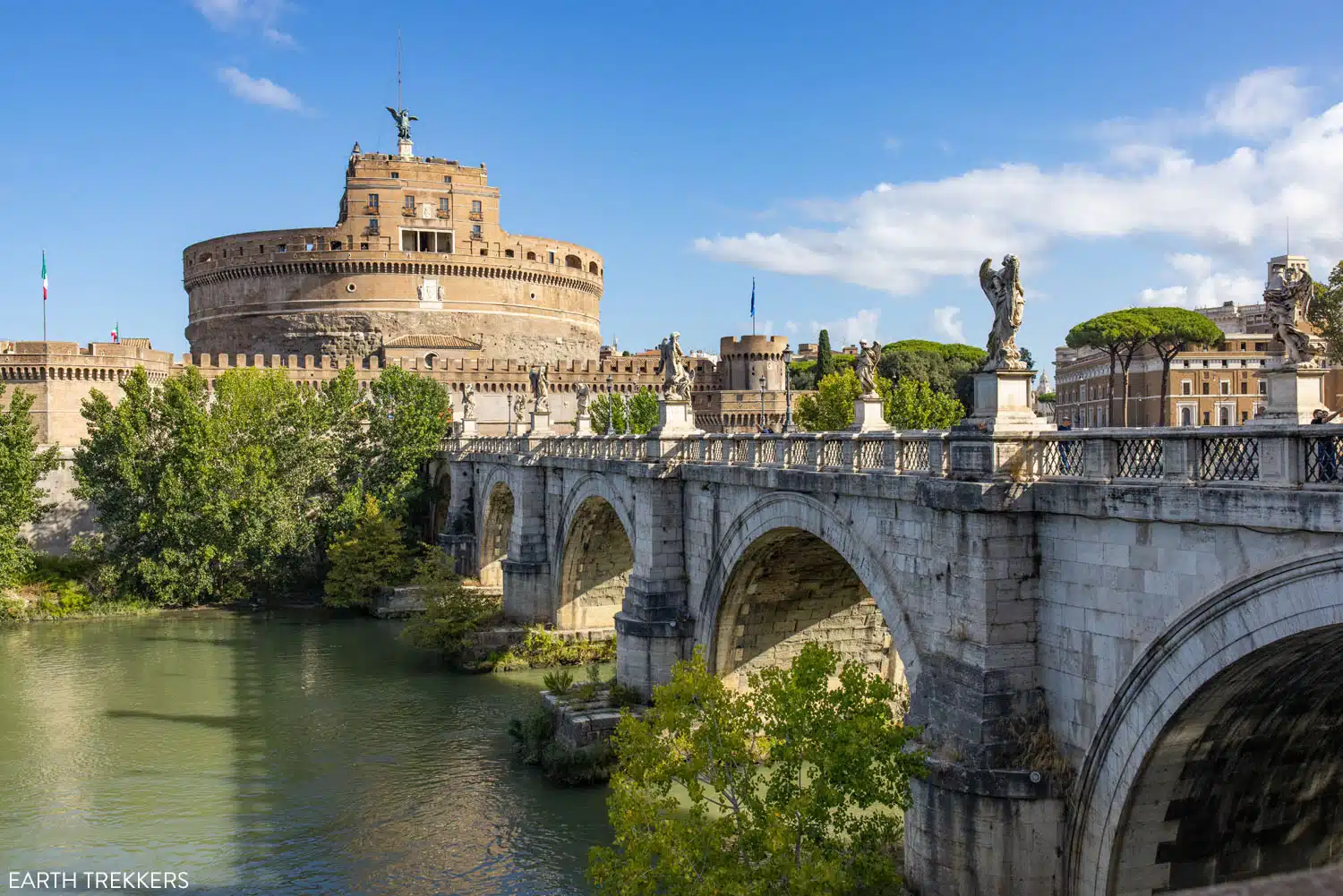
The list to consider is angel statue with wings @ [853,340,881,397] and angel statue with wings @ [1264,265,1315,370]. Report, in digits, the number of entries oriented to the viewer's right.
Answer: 0

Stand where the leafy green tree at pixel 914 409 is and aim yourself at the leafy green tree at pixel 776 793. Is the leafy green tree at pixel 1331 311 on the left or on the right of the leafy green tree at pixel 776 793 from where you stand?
left
